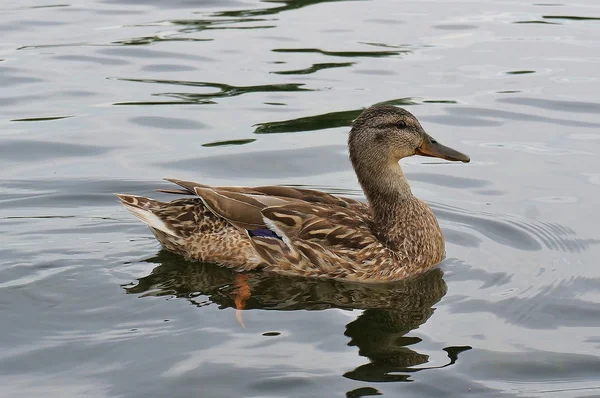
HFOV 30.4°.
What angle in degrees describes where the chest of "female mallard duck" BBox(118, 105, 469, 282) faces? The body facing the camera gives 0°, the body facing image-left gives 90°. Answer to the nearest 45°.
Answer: approximately 270°
